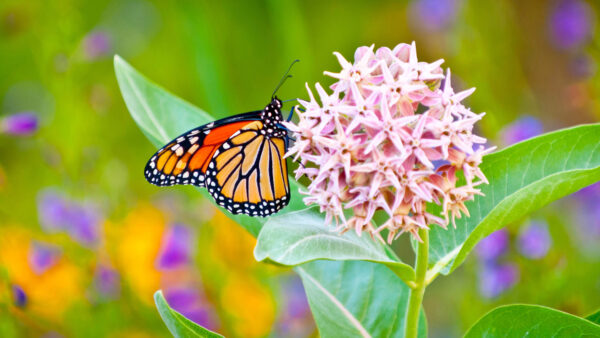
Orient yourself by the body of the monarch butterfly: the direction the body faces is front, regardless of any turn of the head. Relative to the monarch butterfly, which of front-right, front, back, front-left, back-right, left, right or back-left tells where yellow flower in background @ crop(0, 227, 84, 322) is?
back-left

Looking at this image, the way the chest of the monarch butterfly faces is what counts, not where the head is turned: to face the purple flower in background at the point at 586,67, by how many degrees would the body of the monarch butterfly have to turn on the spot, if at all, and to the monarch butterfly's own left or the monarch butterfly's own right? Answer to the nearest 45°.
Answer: approximately 90° to the monarch butterfly's own left

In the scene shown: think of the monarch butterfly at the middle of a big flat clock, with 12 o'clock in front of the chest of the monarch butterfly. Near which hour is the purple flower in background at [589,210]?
The purple flower in background is roughly at 11 o'clock from the monarch butterfly.

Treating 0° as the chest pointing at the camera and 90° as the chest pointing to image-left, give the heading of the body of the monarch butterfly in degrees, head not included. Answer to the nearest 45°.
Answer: approximately 270°

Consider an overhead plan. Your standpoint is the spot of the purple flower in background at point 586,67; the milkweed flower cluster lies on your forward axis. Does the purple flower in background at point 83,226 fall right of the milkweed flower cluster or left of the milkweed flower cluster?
right

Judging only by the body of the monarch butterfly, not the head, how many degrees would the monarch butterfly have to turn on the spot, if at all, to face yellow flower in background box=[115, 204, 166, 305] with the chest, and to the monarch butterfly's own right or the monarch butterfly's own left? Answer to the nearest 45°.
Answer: approximately 135° to the monarch butterfly's own left
